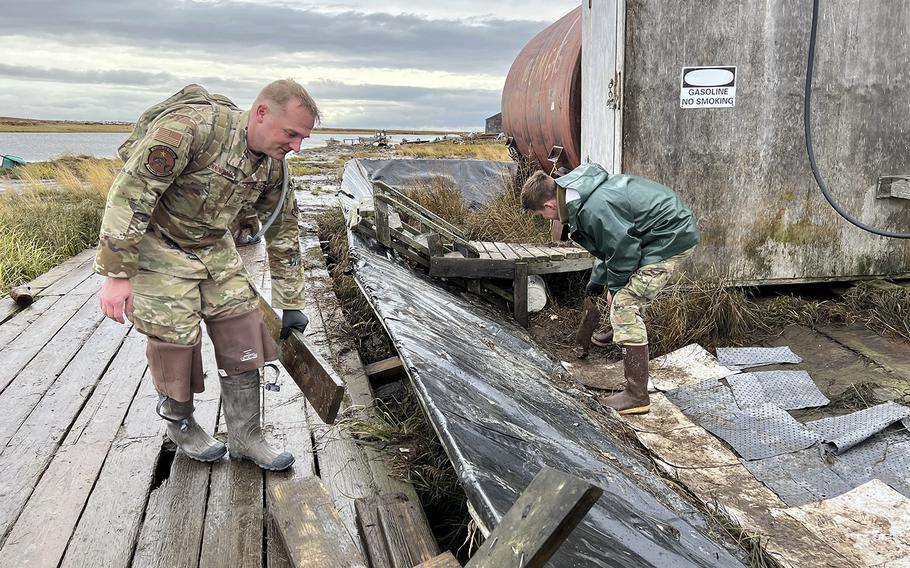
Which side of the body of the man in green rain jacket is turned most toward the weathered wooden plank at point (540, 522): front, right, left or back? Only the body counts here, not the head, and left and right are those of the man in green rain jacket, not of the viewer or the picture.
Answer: left

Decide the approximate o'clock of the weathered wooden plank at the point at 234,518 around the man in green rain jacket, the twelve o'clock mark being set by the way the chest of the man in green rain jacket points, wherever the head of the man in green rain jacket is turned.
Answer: The weathered wooden plank is roughly at 10 o'clock from the man in green rain jacket.

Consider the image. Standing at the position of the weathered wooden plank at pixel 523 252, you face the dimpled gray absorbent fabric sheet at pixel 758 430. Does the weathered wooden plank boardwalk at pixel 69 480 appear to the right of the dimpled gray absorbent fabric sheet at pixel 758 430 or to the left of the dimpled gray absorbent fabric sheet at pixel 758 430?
right

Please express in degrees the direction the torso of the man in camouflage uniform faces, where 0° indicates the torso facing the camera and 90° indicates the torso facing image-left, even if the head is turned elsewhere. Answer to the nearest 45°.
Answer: approximately 315°

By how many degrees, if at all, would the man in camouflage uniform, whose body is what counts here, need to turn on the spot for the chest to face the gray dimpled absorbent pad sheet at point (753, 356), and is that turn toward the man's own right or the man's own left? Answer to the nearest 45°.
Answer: approximately 45° to the man's own left

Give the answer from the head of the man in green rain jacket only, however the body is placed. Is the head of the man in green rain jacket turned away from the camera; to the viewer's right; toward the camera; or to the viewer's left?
to the viewer's left

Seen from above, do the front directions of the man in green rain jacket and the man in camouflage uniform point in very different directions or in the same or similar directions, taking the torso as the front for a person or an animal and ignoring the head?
very different directions

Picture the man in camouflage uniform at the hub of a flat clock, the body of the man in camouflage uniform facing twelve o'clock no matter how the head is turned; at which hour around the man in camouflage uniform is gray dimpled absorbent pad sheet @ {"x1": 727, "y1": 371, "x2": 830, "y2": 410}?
The gray dimpled absorbent pad sheet is roughly at 10 o'clock from the man in camouflage uniform.

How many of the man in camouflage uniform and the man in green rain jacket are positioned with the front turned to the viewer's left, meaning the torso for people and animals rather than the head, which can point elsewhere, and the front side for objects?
1

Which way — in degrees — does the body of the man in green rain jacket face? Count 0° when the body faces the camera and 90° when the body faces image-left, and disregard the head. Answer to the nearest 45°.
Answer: approximately 90°

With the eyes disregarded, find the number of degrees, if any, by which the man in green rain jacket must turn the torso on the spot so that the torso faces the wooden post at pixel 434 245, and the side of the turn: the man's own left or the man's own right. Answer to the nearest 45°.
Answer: approximately 45° to the man's own right

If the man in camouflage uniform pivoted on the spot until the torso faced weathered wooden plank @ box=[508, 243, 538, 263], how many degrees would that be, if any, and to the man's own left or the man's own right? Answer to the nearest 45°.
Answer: approximately 90° to the man's own left

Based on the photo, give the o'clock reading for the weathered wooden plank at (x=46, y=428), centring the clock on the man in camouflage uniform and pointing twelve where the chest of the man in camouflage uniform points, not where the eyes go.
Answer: The weathered wooden plank is roughly at 6 o'clock from the man in camouflage uniform.
